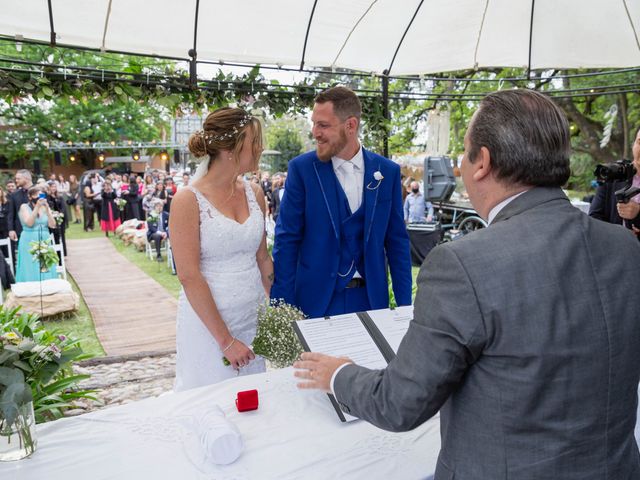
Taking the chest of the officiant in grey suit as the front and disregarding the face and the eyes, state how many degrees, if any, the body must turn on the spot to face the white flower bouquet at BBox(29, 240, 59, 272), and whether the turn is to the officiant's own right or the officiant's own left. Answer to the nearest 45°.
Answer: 0° — they already face it

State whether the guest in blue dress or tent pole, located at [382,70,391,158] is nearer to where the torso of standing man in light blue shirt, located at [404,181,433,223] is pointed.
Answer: the tent pole

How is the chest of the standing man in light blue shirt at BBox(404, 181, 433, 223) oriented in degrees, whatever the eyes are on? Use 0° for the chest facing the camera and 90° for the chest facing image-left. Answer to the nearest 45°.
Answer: approximately 0°

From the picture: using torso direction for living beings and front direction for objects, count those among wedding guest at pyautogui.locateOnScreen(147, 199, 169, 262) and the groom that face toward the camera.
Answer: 2

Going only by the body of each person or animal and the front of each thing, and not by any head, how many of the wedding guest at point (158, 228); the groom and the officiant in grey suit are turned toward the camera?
2

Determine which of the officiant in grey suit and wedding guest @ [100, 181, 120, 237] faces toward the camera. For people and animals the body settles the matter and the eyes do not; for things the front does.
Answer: the wedding guest

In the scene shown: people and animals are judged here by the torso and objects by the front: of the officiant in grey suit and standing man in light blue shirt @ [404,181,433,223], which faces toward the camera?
the standing man in light blue shirt

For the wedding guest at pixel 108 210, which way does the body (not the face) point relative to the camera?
toward the camera

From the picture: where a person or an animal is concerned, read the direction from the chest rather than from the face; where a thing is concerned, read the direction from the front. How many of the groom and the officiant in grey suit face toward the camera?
1

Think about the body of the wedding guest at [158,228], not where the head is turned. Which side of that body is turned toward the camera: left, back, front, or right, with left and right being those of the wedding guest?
front

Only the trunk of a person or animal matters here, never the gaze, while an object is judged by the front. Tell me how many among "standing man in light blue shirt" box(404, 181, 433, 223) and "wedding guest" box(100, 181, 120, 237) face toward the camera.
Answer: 2

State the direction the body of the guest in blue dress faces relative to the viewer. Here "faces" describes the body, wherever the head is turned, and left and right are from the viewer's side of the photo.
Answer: facing the viewer and to the right of the viewer

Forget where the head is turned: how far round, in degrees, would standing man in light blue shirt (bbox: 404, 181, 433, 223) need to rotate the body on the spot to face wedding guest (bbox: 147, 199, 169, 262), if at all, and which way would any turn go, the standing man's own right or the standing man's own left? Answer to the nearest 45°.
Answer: approximately 90° to the standing man's own right

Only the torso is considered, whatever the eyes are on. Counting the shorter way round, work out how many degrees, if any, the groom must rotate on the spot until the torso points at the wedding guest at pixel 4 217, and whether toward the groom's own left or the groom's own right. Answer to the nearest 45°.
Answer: approximately 135° to the groom's own right

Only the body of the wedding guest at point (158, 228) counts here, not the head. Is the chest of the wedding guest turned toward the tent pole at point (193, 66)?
yes

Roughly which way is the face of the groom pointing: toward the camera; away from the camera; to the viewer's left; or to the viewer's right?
to the viewer's left
